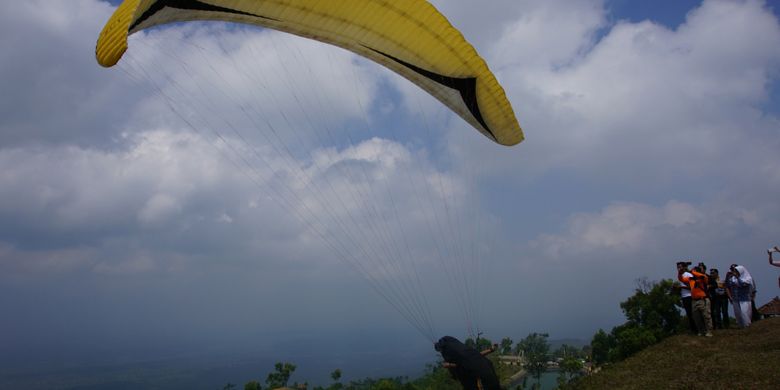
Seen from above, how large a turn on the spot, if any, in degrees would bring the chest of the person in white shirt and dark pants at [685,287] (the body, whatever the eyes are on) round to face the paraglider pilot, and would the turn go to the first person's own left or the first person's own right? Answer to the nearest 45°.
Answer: approximately 45° to the first person's own left

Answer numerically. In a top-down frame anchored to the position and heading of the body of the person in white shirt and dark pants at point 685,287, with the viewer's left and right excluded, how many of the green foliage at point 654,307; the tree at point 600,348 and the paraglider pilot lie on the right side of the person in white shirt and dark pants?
2

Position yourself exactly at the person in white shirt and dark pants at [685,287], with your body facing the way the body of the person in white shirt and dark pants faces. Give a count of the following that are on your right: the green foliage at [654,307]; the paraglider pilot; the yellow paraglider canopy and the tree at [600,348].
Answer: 2

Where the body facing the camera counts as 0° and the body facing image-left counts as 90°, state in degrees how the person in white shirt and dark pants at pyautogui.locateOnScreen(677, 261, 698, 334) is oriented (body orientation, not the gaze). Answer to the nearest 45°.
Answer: approximately 90°

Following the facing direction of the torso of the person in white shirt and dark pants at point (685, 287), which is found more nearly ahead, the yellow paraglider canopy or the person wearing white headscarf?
the yellow paraglider canopy

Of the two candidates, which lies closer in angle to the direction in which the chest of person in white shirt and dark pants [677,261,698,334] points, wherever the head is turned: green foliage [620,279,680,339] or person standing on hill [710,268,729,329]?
the green foliage

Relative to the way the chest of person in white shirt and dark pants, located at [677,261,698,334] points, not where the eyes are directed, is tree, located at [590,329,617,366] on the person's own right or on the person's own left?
on the person's own right

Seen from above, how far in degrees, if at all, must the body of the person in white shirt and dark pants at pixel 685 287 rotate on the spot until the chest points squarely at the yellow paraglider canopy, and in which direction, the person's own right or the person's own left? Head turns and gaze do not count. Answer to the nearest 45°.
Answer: approximately 45° to the person's own left
